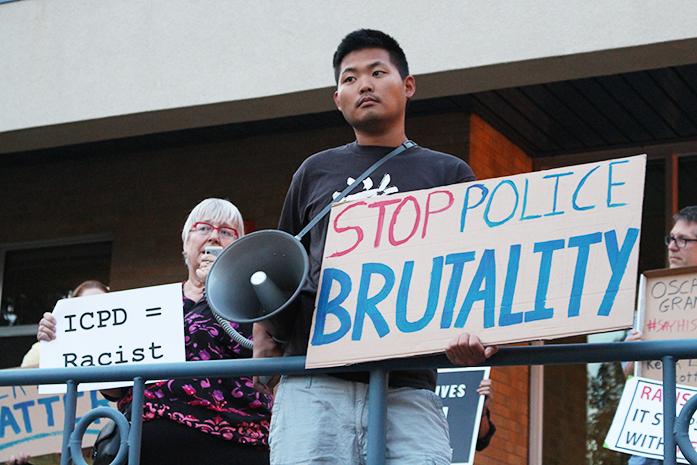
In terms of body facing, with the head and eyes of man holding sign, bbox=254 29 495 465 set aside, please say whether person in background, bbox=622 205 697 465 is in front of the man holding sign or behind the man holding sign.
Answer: behind

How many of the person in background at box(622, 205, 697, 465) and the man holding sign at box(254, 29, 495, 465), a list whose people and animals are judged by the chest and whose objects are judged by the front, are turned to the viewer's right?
0

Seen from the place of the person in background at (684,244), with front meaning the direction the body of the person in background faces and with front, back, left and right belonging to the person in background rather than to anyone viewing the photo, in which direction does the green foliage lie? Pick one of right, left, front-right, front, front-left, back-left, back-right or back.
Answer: back-right

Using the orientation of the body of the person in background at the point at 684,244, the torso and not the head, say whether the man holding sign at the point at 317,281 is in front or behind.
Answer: in front

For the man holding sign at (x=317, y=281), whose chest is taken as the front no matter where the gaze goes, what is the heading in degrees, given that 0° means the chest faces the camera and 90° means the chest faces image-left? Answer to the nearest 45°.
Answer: approximately 0°

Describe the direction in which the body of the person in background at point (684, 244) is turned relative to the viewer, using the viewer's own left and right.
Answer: facing the viewer and to the left of the viewer
